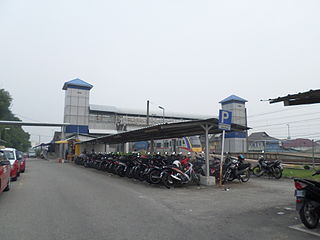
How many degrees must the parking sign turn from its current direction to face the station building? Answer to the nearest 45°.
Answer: approximately 135° to its right

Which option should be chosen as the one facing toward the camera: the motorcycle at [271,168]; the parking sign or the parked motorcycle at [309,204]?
the parking sign

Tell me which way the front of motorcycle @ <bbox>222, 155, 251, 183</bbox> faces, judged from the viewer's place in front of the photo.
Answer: facing the viewer and to the left of the viewer

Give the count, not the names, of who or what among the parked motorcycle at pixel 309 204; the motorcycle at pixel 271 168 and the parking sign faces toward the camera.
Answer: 1

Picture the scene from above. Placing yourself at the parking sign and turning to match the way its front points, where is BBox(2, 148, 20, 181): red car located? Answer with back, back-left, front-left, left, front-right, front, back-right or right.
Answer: right

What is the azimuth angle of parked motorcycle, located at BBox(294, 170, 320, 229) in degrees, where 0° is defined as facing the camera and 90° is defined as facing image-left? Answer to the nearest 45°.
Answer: approximately 225°

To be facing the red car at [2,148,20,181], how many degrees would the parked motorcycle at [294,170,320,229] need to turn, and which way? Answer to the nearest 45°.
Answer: approximately 135° to its left

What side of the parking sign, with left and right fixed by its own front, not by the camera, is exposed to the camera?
front

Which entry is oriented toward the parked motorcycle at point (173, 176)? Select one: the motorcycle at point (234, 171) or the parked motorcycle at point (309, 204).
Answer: the motorcycle

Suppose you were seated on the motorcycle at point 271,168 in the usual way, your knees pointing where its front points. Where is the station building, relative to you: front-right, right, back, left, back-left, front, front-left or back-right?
front-right

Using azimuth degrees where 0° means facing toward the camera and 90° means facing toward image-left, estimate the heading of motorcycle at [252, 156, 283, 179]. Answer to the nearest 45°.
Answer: approximately 90°
